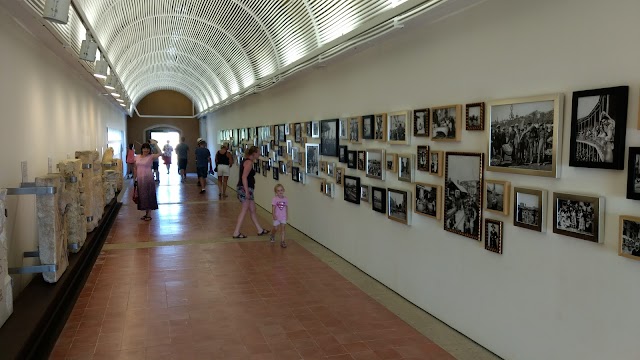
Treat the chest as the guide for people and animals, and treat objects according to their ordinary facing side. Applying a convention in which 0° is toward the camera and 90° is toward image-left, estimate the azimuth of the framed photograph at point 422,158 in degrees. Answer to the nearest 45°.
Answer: approximately 45°

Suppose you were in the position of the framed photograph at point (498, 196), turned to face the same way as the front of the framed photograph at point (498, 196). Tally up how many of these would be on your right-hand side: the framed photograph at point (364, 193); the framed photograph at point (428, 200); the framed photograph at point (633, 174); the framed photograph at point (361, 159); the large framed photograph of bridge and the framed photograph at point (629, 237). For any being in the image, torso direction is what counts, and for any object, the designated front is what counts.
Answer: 3

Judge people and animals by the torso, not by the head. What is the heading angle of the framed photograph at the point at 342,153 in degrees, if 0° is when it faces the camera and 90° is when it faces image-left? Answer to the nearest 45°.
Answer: approximately 45°

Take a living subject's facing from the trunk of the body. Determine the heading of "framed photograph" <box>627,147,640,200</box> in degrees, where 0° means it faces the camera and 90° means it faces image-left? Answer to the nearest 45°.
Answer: approximately 45°

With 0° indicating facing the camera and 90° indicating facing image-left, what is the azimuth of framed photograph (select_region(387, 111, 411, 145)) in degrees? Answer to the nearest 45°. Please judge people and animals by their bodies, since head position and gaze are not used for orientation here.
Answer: approximately 45°

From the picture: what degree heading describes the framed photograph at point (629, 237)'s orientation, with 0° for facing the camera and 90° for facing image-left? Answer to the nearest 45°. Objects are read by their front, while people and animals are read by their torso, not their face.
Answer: approximately 45°
